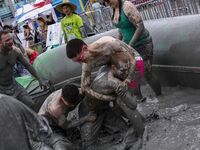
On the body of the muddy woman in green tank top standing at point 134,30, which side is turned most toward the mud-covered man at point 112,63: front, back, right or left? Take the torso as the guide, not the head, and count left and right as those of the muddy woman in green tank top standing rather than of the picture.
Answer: front

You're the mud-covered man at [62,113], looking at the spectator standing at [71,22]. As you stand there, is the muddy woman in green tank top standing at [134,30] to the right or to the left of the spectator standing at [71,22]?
right

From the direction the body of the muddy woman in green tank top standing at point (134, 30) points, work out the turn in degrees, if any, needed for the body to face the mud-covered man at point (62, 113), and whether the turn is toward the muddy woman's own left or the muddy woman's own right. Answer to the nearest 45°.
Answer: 0° — they already face them

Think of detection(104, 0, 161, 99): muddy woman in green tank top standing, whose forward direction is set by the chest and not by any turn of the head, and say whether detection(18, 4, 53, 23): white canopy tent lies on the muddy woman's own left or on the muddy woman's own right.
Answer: on the muddy woman's own right

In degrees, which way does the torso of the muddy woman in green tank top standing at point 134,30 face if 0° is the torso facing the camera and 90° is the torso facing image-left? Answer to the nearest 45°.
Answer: approximately 45°

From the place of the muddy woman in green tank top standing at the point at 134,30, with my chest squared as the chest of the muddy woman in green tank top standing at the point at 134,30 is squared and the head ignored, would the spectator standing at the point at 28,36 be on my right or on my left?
on my right

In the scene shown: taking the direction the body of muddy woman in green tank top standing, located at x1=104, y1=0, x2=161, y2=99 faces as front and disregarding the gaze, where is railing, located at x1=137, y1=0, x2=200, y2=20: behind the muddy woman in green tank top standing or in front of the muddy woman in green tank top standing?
behind

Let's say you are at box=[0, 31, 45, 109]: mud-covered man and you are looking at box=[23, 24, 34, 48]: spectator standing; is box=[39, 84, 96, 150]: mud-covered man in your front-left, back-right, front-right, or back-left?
back-right

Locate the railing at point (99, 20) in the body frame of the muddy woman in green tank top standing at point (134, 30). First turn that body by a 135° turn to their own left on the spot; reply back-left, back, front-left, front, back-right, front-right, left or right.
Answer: left

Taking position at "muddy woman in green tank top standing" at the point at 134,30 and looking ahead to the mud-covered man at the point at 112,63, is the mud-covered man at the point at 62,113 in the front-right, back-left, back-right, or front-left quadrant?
front-right

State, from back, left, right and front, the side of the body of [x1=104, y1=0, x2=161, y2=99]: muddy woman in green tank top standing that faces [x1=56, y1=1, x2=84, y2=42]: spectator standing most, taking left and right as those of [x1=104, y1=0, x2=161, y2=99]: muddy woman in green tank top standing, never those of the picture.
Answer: right

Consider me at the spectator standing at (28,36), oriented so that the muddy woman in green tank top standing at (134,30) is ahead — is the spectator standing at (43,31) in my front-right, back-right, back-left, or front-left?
front-left
